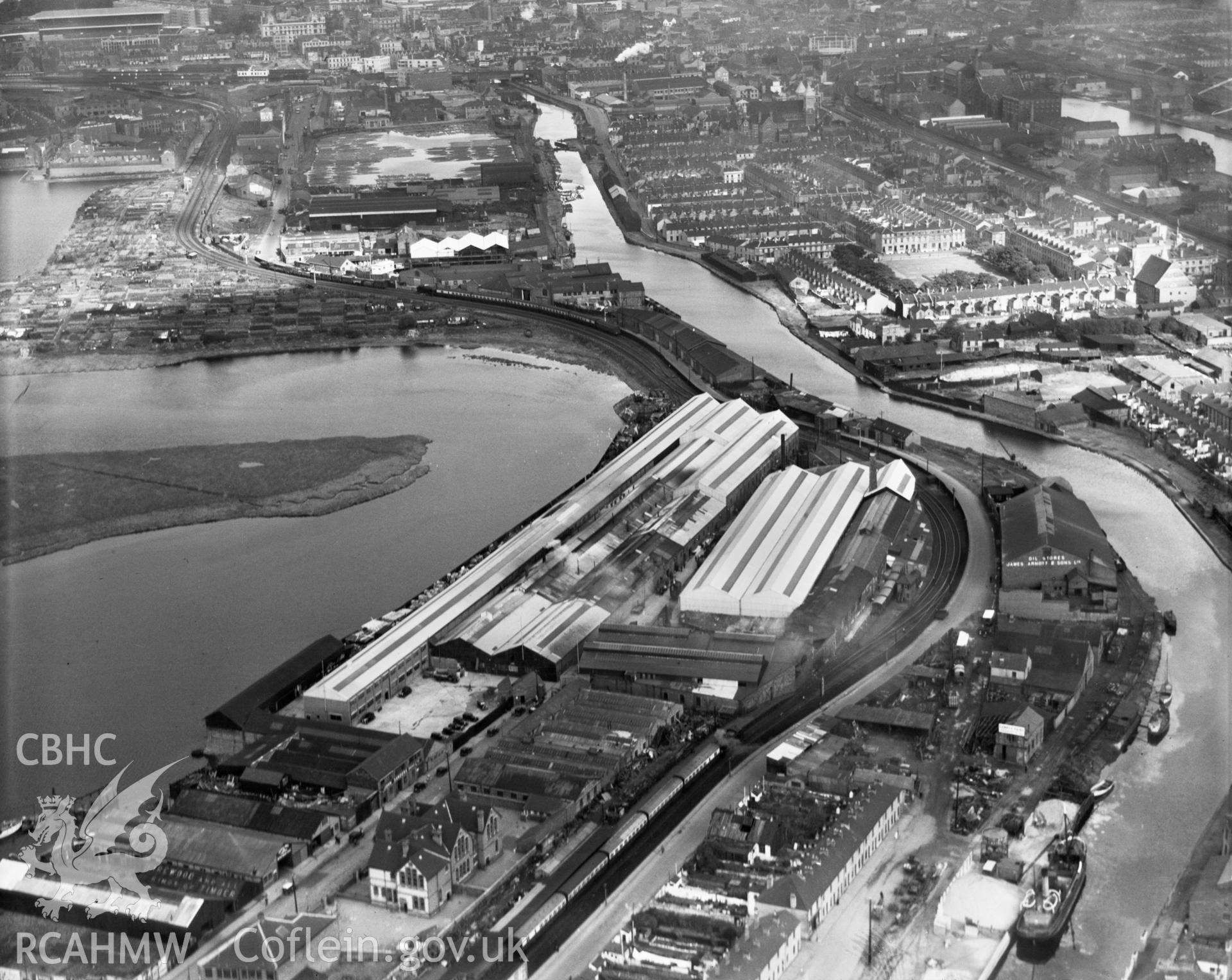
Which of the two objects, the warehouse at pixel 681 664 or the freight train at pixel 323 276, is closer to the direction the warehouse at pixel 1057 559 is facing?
the warehouse

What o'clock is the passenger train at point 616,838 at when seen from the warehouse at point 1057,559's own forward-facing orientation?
The passenger train is roughly at 1 o'clock from the warehouse.

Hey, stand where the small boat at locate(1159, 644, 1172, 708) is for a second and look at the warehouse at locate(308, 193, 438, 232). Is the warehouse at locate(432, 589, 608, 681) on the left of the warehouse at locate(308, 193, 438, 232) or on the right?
left

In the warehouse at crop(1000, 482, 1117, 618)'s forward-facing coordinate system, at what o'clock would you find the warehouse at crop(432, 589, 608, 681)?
the warehouse at crop(432, 589, 608, 681) is roughly at 2 o'clock from the warehouse at crop(1000, 482, 1117, 618).

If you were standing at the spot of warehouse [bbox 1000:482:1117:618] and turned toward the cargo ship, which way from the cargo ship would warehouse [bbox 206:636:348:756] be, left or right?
right
